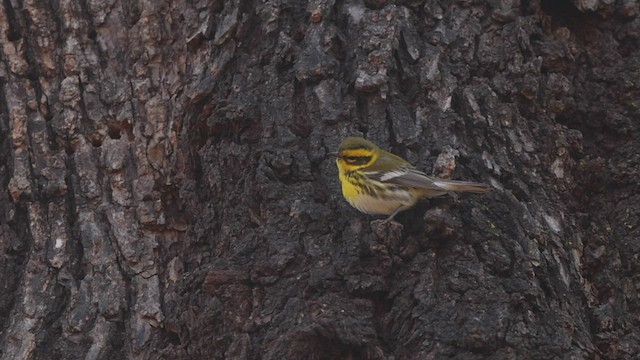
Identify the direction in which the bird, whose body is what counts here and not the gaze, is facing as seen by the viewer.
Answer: to the viewer's left
